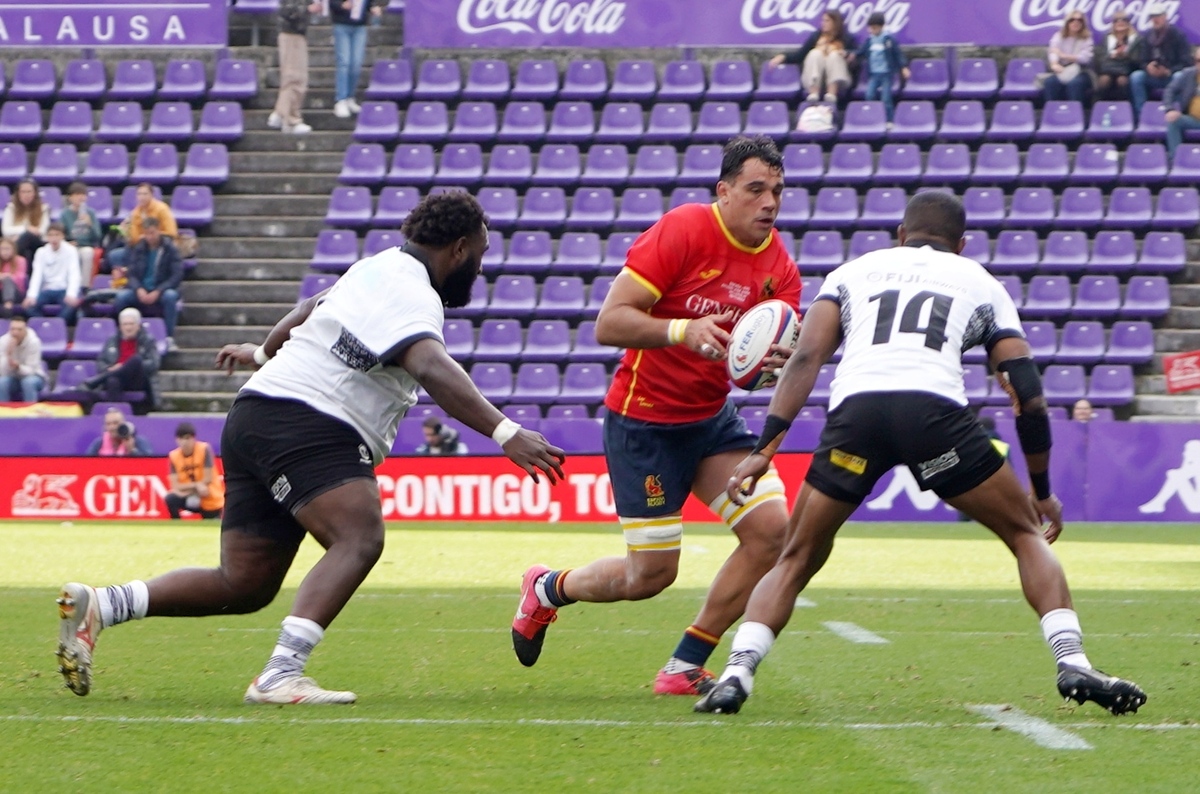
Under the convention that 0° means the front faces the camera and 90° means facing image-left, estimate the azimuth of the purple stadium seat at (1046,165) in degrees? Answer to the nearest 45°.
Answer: approximately 0°

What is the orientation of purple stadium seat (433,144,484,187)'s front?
toward the camera

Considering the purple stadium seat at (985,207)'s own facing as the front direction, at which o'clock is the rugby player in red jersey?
The rugby player in red jersey is roughly at 12 o'clock from the purple stadium seat.

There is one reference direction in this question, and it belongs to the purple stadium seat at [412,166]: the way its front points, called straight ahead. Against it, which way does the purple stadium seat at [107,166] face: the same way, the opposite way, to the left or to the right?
the same way

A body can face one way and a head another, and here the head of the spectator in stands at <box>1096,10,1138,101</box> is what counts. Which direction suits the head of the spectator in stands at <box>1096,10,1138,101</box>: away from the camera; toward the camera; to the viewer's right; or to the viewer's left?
toward the camera

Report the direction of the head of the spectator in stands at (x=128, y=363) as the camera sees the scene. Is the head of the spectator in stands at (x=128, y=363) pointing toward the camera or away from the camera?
toward the camera

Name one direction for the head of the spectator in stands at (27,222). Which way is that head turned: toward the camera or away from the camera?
toward the camera

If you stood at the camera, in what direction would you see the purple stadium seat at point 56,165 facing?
facing the viewer

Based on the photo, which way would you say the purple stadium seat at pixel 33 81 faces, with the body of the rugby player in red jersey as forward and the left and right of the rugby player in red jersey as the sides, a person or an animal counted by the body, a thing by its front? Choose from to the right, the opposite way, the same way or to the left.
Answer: the same way

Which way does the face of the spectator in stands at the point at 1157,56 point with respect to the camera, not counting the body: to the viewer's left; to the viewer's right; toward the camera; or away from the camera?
toward the camera

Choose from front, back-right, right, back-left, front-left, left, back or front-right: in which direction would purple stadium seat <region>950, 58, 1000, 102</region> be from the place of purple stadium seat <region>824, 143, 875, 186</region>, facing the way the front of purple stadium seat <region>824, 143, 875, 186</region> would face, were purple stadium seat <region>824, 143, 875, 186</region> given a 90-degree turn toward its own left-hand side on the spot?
front-left

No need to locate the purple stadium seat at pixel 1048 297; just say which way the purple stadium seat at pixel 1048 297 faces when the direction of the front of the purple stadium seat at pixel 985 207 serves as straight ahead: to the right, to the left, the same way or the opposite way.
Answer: the same way

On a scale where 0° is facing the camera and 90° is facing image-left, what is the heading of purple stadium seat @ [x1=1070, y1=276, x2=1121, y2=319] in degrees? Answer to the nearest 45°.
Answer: approximately 0°

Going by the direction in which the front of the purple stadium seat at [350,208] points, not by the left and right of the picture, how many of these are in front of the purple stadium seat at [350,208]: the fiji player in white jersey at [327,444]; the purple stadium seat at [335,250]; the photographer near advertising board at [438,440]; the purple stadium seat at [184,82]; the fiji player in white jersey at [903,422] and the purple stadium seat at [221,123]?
4

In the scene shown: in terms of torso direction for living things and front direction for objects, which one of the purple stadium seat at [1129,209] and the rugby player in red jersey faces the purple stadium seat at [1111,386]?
the purple stadium seat at [1129,209]

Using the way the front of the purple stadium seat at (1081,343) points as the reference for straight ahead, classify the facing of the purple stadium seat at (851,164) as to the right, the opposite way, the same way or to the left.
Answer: the same way

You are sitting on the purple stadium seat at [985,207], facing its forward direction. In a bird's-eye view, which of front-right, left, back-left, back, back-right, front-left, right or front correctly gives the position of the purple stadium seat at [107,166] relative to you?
right

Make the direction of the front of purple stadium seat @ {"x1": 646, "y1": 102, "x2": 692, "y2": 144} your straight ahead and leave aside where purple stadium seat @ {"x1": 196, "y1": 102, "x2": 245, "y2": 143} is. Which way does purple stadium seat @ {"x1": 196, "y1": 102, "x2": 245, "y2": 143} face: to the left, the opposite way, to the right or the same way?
the same way

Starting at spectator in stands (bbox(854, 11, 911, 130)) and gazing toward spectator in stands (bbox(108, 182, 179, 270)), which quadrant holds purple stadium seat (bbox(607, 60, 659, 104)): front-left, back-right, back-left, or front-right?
front-right

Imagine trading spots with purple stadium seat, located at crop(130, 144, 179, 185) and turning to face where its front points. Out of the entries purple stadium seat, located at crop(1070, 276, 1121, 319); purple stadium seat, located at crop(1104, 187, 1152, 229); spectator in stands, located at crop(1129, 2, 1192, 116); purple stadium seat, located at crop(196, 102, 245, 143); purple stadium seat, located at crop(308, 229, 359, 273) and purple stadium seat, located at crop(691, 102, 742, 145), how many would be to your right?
0

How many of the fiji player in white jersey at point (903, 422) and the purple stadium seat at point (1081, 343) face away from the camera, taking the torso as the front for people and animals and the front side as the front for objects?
1

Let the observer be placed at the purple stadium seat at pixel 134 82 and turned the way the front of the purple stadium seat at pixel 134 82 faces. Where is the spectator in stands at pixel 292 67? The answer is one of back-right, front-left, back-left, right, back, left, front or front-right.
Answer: front-left

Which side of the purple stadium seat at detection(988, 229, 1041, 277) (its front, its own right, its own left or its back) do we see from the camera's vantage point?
front

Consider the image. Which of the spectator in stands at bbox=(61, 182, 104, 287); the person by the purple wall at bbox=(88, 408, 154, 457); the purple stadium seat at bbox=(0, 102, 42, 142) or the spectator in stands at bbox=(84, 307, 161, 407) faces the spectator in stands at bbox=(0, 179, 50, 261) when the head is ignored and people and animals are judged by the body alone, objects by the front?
the purple stadium seat
